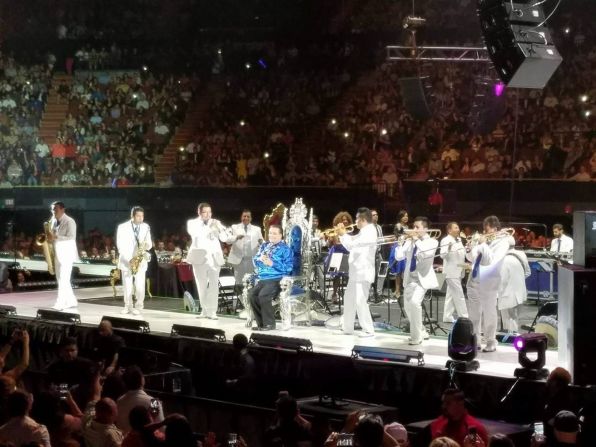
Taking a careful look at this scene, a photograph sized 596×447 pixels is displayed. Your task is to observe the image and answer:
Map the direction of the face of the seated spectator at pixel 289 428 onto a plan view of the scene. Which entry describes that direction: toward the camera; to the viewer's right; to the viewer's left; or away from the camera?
away from the camera

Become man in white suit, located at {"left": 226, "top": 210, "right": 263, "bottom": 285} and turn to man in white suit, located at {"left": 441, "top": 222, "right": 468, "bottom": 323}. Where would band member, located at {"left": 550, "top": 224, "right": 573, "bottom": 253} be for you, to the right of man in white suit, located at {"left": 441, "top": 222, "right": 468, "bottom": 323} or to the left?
left

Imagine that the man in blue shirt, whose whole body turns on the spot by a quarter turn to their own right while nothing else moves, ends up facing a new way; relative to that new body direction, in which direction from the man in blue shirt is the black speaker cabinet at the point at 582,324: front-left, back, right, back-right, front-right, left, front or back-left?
back

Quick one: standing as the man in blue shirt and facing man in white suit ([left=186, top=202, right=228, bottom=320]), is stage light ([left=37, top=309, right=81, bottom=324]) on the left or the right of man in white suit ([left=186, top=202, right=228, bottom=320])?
left

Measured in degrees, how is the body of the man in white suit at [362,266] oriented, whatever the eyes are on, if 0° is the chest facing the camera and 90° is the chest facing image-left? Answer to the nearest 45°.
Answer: approximately 90°

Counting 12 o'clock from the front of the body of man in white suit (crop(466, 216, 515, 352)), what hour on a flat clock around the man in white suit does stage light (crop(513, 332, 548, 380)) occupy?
The stage light is roughly at 10 o'clock from the man in white suit.

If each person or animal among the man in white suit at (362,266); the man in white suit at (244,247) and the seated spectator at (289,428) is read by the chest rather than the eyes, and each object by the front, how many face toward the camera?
1

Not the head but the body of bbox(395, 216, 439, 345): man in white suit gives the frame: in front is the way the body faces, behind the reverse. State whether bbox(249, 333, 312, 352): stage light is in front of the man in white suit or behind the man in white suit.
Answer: in front

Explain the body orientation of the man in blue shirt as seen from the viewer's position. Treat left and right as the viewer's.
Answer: facing the viewer and to the left of the viewer

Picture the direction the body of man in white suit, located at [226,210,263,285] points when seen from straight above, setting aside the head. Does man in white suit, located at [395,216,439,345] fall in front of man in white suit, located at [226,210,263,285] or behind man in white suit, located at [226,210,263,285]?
in front

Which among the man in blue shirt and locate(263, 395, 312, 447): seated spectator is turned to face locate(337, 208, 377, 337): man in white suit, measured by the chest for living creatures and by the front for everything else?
the seated spectator

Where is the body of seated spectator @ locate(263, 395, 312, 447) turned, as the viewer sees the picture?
away from the camera
